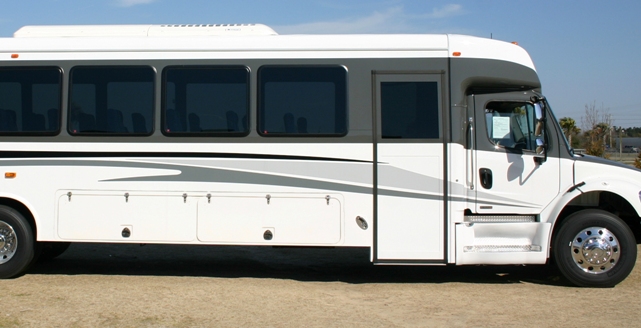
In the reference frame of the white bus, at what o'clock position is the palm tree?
The palm tree is roughly at 10 o'clock from the white bus.

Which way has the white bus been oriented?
to the viewer's right
